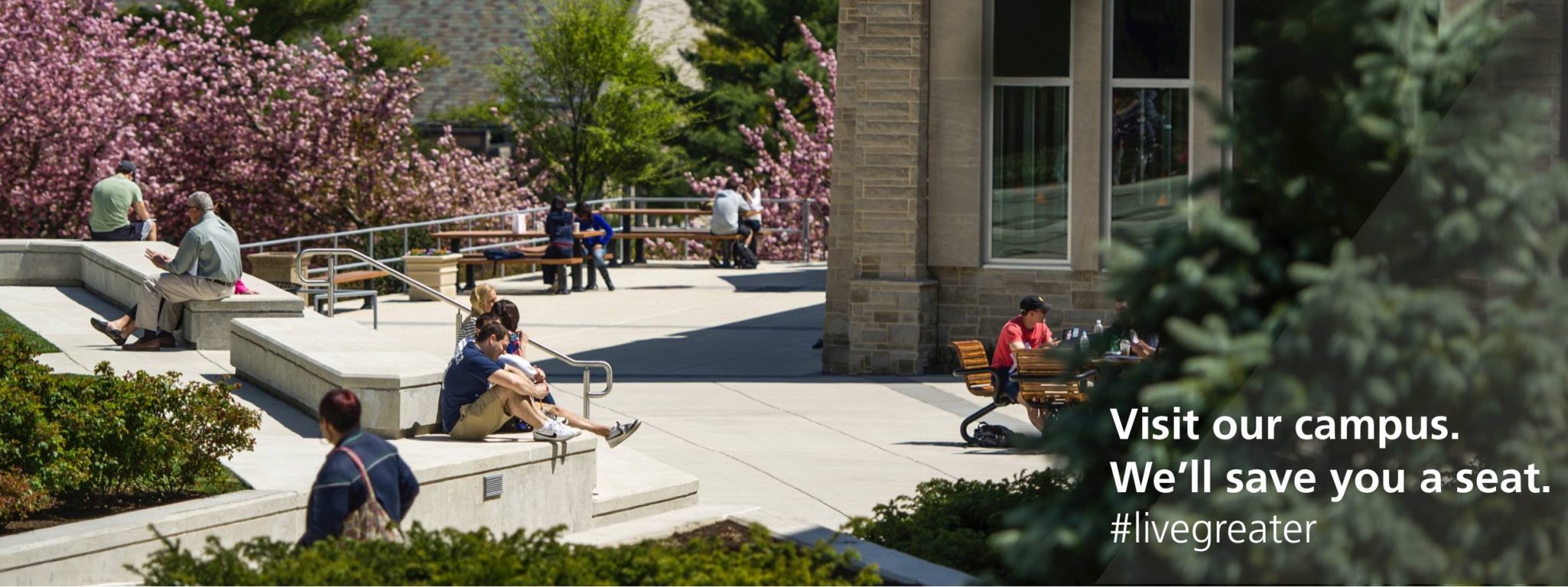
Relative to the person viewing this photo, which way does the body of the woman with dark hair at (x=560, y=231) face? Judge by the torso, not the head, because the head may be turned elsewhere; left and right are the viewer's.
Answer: facing away from the viewer

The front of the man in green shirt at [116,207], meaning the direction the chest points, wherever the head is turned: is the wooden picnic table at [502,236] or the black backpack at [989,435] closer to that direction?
the wooden picnic table

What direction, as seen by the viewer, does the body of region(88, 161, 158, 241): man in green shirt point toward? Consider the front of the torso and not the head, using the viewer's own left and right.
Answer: facing away from the viewer and to the right of the viewer

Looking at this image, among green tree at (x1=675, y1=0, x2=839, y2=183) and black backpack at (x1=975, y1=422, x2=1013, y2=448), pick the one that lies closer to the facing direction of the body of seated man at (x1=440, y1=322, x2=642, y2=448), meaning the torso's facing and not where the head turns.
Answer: the black backpack

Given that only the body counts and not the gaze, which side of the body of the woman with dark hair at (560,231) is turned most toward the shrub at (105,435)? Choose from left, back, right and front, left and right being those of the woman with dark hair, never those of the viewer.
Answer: back

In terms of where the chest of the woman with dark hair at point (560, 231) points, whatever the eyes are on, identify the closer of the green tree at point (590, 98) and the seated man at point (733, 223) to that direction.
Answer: the green tree

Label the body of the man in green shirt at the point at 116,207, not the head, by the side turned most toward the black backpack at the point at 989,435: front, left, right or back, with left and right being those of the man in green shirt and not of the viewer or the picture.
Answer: right

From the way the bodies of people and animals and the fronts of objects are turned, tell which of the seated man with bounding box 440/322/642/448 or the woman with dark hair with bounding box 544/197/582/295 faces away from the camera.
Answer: the woman with dark hair

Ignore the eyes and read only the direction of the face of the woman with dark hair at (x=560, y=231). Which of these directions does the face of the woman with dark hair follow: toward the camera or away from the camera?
away from the camera

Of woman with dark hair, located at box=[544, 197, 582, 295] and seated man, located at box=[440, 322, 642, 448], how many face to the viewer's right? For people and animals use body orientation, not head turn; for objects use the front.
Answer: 1

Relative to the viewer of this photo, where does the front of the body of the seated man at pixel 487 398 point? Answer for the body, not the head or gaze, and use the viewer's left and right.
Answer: facing to the right of the viewer

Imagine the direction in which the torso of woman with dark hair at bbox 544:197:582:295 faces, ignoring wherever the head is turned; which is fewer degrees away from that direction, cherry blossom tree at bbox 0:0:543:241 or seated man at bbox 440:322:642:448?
the cherry blossom tree

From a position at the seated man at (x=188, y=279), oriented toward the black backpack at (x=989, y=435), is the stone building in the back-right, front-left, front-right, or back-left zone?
front-left

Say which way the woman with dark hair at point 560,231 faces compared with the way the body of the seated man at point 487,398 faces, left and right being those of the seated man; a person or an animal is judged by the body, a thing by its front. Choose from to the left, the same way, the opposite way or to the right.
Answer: to the left
